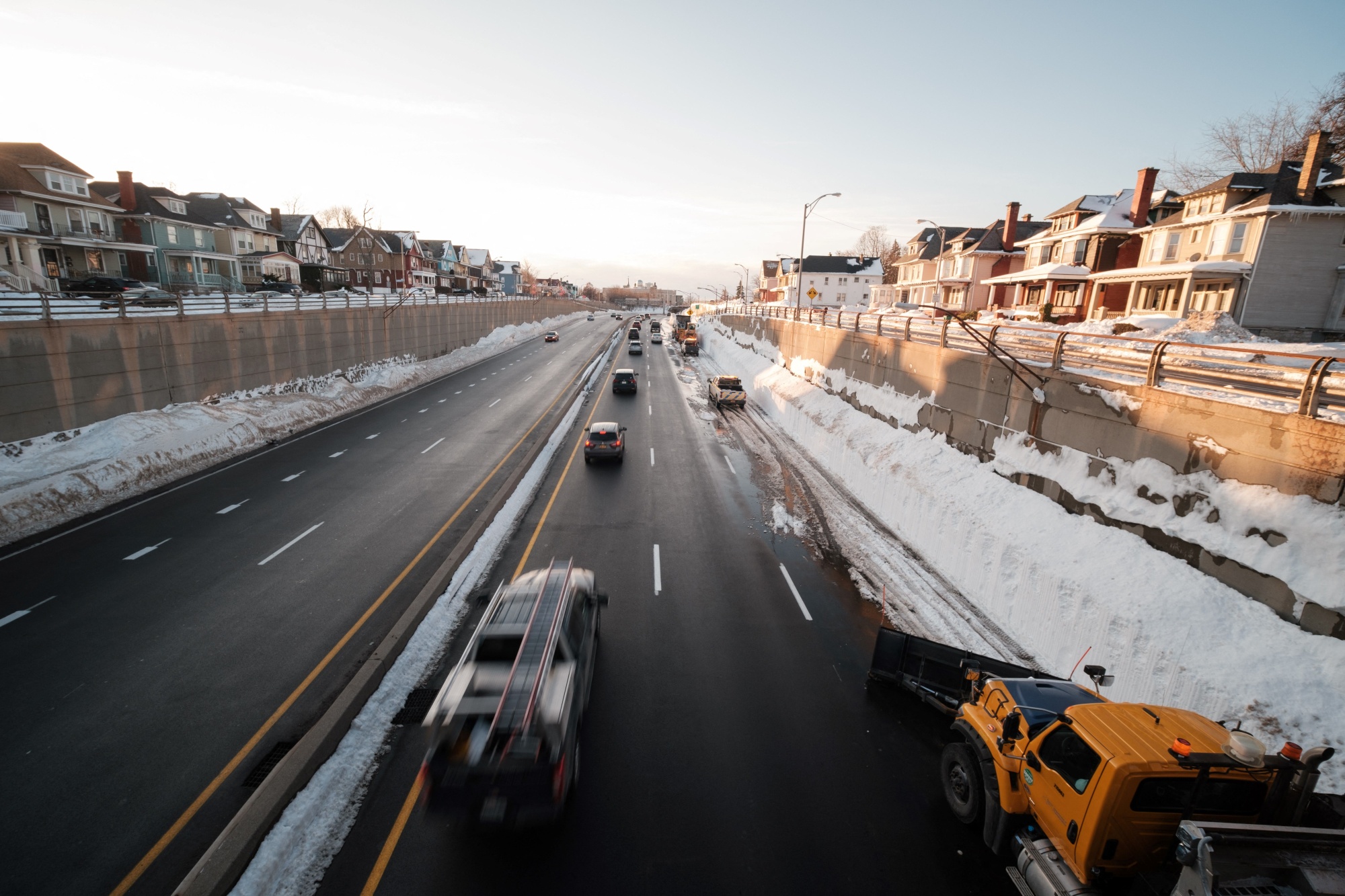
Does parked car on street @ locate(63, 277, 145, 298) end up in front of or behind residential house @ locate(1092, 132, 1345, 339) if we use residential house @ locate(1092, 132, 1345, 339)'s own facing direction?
in front

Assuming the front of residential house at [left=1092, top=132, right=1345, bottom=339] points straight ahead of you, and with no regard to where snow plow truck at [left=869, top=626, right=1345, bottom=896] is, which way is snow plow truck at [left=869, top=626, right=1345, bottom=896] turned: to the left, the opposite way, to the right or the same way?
to the right

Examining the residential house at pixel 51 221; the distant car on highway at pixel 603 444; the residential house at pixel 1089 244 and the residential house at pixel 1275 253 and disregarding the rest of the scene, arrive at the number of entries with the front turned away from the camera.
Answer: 1

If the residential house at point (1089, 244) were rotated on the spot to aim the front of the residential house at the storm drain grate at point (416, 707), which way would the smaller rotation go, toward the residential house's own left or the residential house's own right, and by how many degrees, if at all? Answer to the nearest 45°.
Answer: approximately 45° to the residential house's own left

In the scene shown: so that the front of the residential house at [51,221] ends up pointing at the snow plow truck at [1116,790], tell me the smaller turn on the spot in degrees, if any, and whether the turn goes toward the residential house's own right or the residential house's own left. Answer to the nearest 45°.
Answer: approximately 45° to the residential house's own right

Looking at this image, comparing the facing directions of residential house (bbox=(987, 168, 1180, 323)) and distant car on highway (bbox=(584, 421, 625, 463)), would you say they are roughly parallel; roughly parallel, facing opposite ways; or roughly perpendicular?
roughly perpendicular

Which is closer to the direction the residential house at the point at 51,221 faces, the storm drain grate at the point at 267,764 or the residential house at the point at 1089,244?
the residential house

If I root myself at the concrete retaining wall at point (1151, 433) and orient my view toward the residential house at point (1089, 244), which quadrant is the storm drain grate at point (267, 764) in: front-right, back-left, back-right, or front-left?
back-left

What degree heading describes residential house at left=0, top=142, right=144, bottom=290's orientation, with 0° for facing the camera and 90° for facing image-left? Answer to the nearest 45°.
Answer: approximately 315°

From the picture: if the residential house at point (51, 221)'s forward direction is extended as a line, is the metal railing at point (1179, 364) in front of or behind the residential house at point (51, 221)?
in front

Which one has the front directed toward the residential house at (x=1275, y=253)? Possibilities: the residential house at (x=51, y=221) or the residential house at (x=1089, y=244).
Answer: the residential house at (x=51, y=221)

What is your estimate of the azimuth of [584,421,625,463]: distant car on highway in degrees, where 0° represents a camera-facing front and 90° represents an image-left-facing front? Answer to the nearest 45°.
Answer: approximately 180°

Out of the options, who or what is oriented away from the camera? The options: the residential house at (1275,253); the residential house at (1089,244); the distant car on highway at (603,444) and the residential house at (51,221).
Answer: the distant car on highway

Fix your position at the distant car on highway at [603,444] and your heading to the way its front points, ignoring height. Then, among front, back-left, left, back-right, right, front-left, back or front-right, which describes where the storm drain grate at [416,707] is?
back

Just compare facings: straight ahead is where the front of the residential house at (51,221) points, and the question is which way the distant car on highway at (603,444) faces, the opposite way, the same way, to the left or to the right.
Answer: to the left

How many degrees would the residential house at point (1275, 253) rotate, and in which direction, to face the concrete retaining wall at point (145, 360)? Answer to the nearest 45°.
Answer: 0° — it already faces it

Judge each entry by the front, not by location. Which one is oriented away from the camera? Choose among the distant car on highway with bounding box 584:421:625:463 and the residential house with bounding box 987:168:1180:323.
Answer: the distant car on highway

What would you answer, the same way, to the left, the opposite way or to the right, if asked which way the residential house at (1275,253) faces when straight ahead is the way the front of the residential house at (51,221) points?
the opposite way

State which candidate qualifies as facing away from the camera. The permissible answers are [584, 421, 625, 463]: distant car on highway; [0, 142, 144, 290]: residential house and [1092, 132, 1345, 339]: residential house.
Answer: the distant car on highway

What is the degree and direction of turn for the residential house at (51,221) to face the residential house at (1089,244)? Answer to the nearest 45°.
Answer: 0° — it already faces it

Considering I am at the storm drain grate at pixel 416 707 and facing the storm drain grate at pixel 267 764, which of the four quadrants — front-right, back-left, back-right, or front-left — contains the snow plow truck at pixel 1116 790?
back-left

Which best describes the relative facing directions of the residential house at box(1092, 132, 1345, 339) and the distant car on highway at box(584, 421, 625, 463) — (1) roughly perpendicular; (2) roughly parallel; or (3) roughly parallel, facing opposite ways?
roughly perpendicular

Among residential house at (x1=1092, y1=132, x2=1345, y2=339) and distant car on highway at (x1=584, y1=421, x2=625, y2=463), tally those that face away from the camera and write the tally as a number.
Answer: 1
